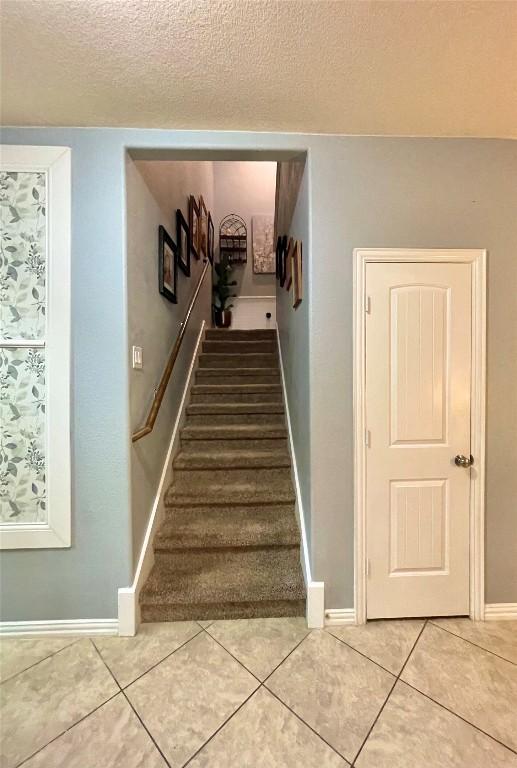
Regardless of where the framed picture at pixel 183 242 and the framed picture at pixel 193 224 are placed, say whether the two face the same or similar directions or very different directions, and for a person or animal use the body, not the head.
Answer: same or similar directions

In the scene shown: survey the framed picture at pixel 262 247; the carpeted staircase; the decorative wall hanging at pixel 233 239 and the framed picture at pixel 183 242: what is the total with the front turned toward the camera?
3

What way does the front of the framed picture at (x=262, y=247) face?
toward the camera

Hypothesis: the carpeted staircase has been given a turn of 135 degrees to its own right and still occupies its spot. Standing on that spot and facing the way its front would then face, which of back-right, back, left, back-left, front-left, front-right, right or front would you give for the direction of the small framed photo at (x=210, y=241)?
front-right

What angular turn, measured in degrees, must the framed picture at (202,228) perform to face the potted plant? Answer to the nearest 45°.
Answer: approximately 90° to its left

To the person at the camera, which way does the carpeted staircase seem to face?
facing the viewer

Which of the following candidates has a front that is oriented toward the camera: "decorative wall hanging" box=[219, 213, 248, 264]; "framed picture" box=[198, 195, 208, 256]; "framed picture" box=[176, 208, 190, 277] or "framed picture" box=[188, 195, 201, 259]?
the decorative wall hanging

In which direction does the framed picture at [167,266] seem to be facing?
to the viewer's right

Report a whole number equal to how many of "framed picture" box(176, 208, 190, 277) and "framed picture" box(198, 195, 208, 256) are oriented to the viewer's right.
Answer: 2

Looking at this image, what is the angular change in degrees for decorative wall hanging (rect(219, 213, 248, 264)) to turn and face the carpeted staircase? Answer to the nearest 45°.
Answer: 0° — it already faces it

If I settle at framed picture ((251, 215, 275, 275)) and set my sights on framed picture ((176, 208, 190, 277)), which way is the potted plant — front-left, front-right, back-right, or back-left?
front-right

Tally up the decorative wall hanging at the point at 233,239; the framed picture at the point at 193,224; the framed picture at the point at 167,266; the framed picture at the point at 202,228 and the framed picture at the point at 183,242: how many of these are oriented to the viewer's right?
4

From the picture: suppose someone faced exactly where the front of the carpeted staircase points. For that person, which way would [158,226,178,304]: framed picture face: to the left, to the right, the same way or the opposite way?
to the left

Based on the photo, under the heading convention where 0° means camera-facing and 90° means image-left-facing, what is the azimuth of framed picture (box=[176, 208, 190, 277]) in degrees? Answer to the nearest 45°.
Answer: approximately 270°

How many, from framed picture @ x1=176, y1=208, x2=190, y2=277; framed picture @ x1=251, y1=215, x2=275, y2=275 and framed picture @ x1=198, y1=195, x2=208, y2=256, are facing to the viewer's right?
2

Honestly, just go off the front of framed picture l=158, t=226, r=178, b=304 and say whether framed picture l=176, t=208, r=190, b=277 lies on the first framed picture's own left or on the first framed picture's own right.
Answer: on the first framed picture's own left

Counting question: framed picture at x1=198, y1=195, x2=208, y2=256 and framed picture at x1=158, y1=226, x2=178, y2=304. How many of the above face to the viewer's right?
2

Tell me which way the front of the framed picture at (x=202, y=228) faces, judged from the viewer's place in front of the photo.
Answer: facing to the right of the viewer
